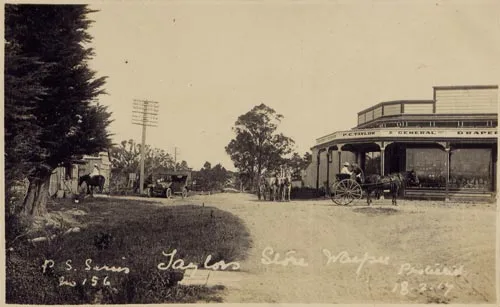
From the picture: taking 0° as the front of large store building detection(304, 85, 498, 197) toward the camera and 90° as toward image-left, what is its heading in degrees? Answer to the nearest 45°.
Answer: approximately 0°

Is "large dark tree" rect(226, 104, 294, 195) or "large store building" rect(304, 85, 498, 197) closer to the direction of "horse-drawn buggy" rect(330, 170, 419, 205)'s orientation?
the large store building

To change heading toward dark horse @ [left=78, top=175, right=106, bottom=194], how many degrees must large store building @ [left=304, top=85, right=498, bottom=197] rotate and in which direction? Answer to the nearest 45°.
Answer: approximately 45° to its right

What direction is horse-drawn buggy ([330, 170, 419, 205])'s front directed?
to the viewer's right

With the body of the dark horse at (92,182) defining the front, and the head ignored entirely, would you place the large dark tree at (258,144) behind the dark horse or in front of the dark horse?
behind

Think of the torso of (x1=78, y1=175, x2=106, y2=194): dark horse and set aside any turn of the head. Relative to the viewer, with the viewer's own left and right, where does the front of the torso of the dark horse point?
facing to the left of the viewer

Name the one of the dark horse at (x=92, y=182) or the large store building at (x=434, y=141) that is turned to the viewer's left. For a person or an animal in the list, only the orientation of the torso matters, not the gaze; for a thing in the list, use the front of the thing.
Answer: the dark horse
